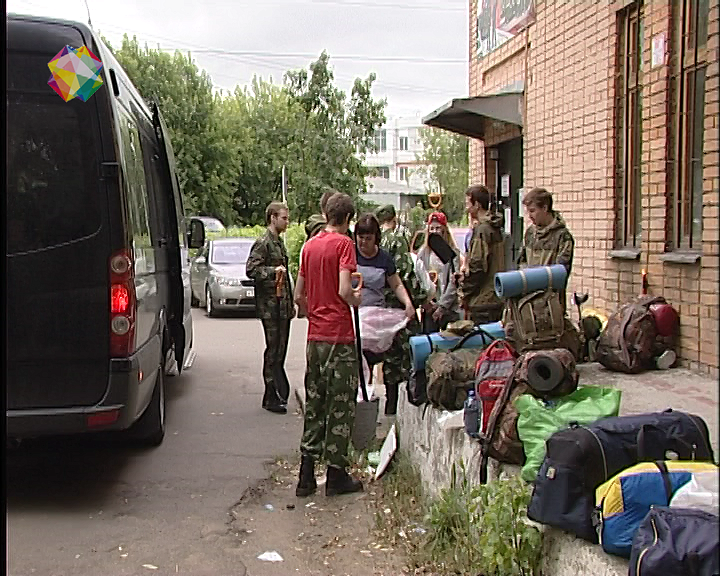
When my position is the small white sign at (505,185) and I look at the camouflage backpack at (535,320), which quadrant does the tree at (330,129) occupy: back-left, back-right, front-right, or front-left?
back-right

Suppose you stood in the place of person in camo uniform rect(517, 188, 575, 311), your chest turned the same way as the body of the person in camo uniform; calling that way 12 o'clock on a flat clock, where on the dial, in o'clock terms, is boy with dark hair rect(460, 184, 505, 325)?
The boy with dark hair is roughly at 2 o'clock from the person in camo uniform.

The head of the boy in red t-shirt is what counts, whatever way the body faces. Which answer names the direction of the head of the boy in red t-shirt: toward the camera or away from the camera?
away from the camera

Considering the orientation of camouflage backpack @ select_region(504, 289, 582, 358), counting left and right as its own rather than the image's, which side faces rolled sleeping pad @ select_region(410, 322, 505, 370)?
right

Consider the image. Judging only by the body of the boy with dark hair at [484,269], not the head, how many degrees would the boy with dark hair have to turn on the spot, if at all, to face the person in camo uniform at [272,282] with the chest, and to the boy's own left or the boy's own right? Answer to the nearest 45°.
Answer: approximately 45° to the boy's own right

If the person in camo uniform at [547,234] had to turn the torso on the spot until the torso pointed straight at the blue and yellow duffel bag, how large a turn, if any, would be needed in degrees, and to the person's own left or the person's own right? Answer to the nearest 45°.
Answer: approximately 45° to the person's own left

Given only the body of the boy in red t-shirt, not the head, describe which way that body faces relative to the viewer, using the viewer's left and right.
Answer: facing away from the viewer and to the right of the viewer

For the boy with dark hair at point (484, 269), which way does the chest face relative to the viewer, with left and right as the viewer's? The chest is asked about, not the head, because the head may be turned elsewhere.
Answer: facing to the left of the viewer
